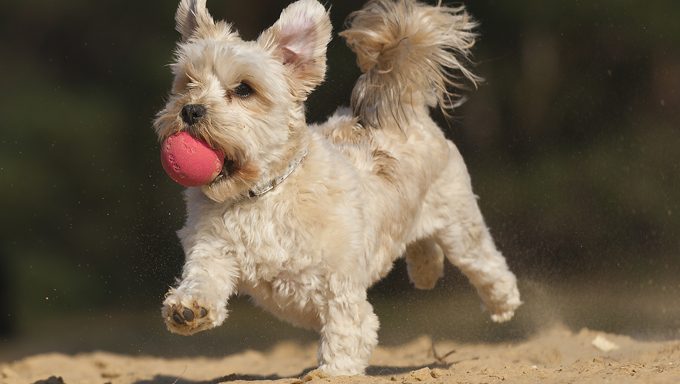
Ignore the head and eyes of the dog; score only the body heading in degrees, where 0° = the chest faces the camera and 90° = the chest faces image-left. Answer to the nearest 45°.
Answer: approximately 45°
